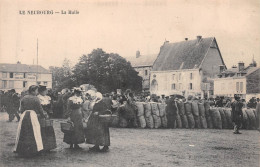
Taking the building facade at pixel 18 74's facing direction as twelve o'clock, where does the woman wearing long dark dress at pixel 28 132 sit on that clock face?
The woman wearing long dark dress is roughly at 12 o'clock from the building facade.

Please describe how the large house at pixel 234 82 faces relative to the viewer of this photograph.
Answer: facing the viewer and to the left of the viewer

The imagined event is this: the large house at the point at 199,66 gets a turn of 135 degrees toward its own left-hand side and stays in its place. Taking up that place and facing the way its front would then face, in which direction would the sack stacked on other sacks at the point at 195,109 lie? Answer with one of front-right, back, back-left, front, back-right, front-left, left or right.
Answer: right

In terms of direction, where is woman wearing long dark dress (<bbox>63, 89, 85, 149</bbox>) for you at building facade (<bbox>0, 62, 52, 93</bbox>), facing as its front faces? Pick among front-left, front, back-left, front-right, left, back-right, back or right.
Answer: front

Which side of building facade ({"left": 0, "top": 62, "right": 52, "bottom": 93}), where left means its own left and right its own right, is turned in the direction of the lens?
front

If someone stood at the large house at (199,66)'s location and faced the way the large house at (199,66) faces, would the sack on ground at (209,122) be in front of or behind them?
in front

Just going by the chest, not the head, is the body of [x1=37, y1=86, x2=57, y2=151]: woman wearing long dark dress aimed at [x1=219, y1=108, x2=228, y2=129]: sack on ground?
no

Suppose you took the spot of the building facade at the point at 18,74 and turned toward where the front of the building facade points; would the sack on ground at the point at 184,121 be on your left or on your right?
on your left
